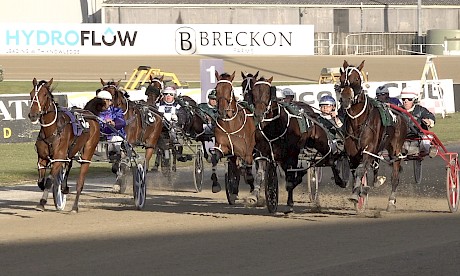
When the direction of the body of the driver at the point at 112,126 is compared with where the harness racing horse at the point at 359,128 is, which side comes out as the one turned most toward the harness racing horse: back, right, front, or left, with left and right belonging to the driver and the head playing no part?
left

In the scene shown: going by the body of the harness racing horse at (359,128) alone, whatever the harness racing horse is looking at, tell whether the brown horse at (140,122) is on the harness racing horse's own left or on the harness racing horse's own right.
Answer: on the harness racing horse's own right

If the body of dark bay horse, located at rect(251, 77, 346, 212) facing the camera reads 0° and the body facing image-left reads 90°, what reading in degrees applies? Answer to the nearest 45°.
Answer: approximately 45°

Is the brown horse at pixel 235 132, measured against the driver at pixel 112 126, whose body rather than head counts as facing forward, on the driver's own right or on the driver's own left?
on the driver's own left

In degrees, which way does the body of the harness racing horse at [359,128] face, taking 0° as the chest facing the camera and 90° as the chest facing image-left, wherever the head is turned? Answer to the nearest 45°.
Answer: approximately 45°

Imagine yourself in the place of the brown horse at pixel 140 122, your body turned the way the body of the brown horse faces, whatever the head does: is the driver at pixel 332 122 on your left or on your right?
on your left
